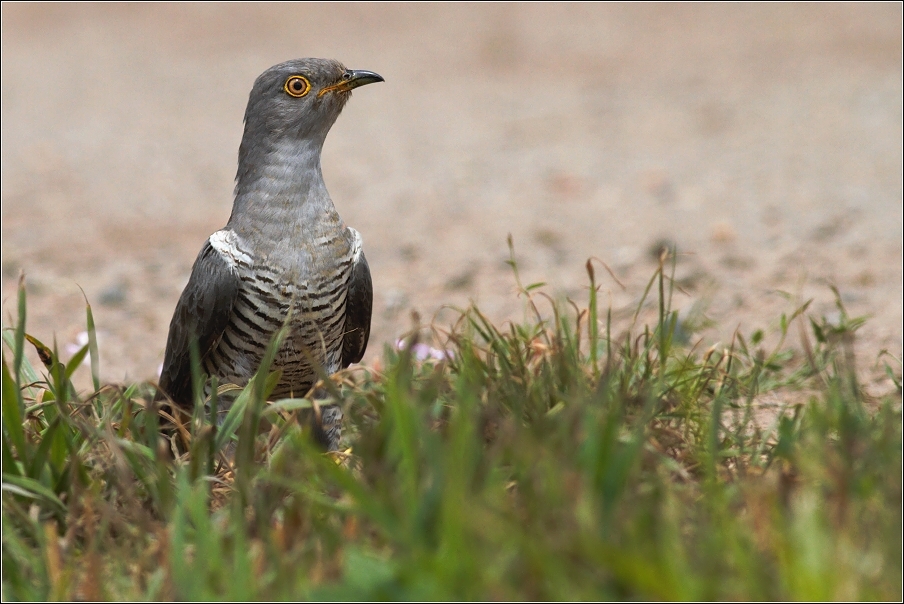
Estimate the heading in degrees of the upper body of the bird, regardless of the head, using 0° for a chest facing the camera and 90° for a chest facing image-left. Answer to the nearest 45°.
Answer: approximately 315°
